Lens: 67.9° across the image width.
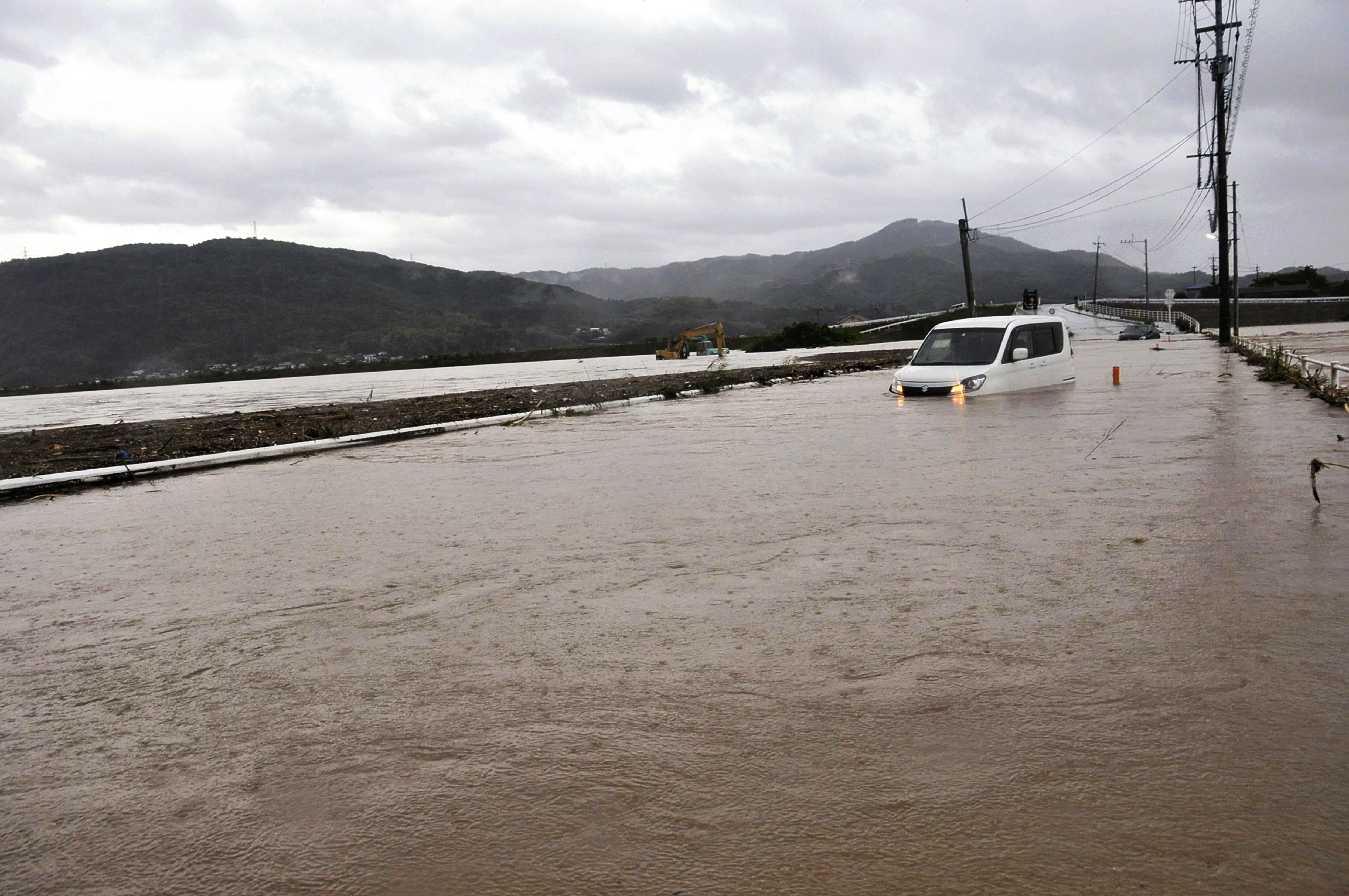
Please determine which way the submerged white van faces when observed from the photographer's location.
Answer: facing the viewer and to the left of the viewer

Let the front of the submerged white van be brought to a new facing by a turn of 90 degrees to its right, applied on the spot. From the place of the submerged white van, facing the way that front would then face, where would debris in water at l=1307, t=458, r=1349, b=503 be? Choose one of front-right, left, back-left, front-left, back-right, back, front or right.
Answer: back-left

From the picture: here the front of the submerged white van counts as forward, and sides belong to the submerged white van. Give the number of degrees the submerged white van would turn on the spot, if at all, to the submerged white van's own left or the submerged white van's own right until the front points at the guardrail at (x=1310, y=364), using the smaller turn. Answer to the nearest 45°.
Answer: approximately 135° to the submerged white van's own left
